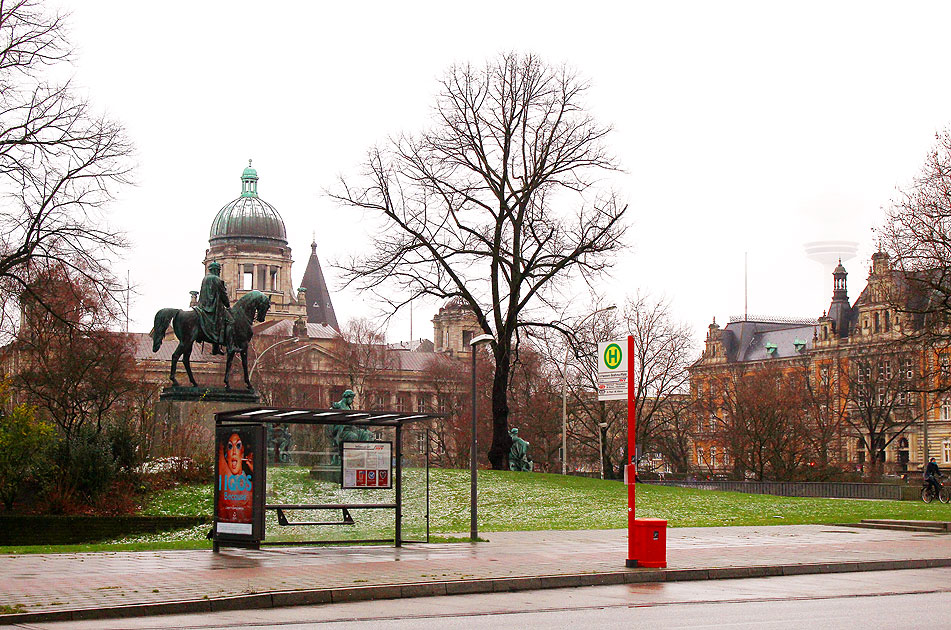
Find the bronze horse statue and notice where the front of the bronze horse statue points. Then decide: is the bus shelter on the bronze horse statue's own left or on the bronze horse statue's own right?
on the bronze horse statue's own right

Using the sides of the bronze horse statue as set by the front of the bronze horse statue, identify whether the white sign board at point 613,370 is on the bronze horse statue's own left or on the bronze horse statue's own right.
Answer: on the bronze horse statue's own right

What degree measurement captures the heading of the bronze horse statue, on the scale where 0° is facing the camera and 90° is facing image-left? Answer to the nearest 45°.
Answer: approximately 270°

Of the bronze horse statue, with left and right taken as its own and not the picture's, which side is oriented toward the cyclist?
front

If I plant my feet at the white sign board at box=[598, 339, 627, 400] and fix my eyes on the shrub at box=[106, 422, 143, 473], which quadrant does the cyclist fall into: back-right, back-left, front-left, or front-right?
front-right

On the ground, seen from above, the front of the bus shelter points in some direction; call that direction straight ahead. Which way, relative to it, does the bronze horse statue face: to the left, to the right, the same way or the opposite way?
to the left

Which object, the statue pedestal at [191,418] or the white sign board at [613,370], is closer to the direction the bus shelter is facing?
the white sign board

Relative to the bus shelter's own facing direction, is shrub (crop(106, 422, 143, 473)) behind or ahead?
behind

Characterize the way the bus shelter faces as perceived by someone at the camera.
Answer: facing the viewer

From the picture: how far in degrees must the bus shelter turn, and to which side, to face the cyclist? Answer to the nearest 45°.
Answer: approximately 135° to its left

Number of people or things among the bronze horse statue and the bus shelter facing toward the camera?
1

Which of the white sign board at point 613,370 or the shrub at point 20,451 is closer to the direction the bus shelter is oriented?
the white sign board

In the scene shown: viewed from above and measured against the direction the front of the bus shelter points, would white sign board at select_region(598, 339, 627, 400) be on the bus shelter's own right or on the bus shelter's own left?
on the bus shelter's own left

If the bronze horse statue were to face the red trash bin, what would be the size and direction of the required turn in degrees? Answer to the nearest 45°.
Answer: approximately 90° to its right

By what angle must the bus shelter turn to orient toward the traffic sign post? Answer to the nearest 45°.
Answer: approximately 45° to its left

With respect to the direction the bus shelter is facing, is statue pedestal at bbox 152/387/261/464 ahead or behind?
behind

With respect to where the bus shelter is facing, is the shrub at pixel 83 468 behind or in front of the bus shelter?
behind
